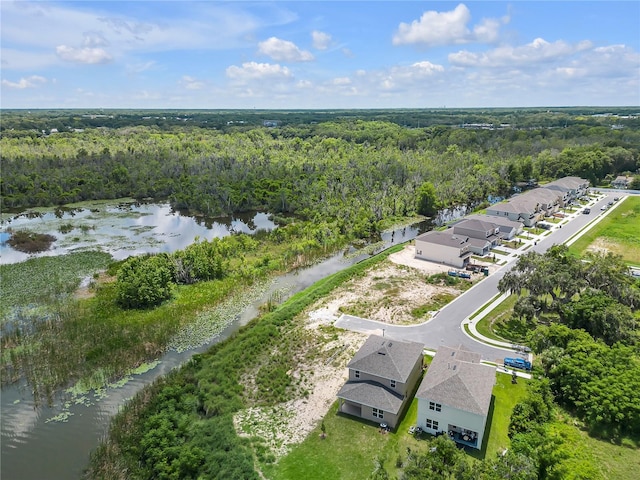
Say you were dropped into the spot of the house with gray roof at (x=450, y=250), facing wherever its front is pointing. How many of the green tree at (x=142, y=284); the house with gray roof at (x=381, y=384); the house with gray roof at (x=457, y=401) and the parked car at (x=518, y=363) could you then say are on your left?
0

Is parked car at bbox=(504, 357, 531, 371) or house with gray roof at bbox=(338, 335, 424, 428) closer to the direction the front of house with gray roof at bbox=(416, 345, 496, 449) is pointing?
the parked car

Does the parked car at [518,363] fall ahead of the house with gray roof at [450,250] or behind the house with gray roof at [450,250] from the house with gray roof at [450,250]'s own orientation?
ahead

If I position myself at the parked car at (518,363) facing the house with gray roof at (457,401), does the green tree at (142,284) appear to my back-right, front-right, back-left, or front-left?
front-right

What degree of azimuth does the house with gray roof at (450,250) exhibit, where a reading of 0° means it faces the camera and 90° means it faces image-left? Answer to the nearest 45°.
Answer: approximately 315°

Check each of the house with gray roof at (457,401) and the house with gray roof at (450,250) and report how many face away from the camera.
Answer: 1

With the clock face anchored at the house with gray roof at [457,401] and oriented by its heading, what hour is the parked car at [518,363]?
The parked car is roughly at 1 o'clock from the house with gray roof.

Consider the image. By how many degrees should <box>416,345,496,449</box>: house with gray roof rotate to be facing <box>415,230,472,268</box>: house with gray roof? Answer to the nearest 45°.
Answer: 0° — it already faces it

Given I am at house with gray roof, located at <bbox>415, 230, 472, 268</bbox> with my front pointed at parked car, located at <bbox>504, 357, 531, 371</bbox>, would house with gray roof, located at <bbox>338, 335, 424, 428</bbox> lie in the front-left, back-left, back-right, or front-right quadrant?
front-right

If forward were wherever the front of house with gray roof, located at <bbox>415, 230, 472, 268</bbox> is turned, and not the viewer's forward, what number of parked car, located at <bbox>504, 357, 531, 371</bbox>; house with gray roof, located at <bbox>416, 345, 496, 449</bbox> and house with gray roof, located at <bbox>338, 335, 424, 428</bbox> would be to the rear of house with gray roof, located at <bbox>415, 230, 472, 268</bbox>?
0

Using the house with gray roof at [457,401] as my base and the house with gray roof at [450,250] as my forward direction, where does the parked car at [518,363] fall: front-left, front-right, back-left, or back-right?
front-right

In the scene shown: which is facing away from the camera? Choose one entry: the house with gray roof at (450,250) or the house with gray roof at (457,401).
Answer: the house with gray roof at (457,401)

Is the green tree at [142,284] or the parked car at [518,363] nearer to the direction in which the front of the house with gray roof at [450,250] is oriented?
the parked car

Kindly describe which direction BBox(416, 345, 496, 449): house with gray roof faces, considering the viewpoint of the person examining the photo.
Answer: facing away from the viewer

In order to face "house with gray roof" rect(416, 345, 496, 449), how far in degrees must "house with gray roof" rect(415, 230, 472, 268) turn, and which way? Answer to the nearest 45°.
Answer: approximately 45° to its right

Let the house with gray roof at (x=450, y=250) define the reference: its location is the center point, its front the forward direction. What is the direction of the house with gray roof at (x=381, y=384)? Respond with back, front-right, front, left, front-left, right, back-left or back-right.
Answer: front-right

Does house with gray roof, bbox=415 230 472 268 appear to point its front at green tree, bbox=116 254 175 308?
no

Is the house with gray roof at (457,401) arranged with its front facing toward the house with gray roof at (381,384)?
no
